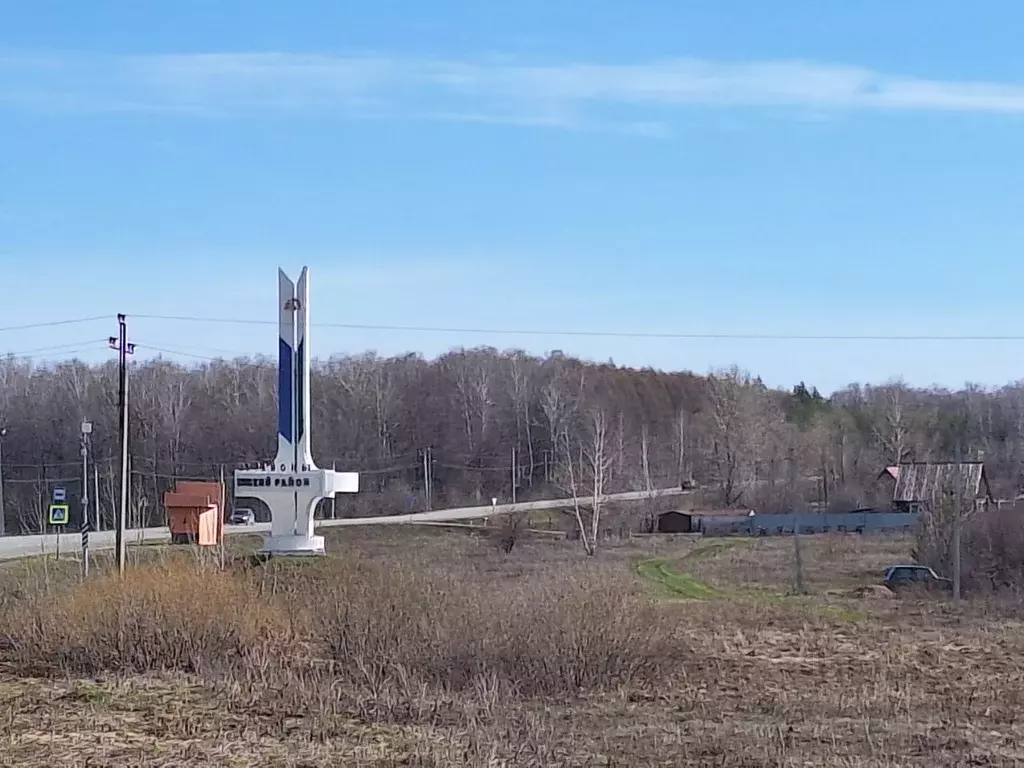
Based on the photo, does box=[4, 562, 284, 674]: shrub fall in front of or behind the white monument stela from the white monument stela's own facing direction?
in front

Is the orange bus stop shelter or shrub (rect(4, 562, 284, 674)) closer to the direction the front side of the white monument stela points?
the shrub

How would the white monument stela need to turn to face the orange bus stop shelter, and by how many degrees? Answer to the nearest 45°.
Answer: approximately 135° to its right

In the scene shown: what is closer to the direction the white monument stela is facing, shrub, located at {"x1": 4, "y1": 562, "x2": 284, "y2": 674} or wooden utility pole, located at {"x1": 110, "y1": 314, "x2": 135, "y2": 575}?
the shrub
